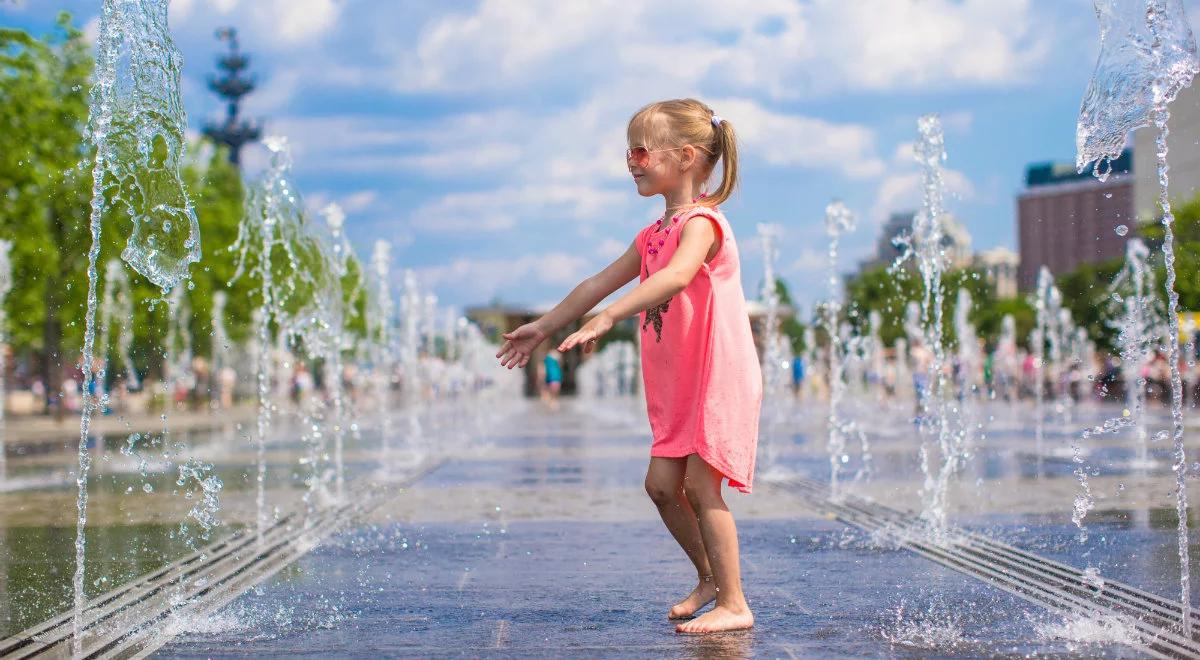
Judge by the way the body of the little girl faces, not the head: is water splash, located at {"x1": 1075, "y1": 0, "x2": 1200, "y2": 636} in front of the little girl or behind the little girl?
behind

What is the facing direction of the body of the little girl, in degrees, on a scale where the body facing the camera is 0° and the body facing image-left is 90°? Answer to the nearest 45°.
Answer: approximately 90°

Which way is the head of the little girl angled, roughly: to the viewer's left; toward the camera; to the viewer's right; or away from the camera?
to the viewer's left

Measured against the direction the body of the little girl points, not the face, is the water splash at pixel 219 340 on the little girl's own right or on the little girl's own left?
on the little girl's own right

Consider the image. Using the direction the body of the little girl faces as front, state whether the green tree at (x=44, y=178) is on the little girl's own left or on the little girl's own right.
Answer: on the little girl's own right
